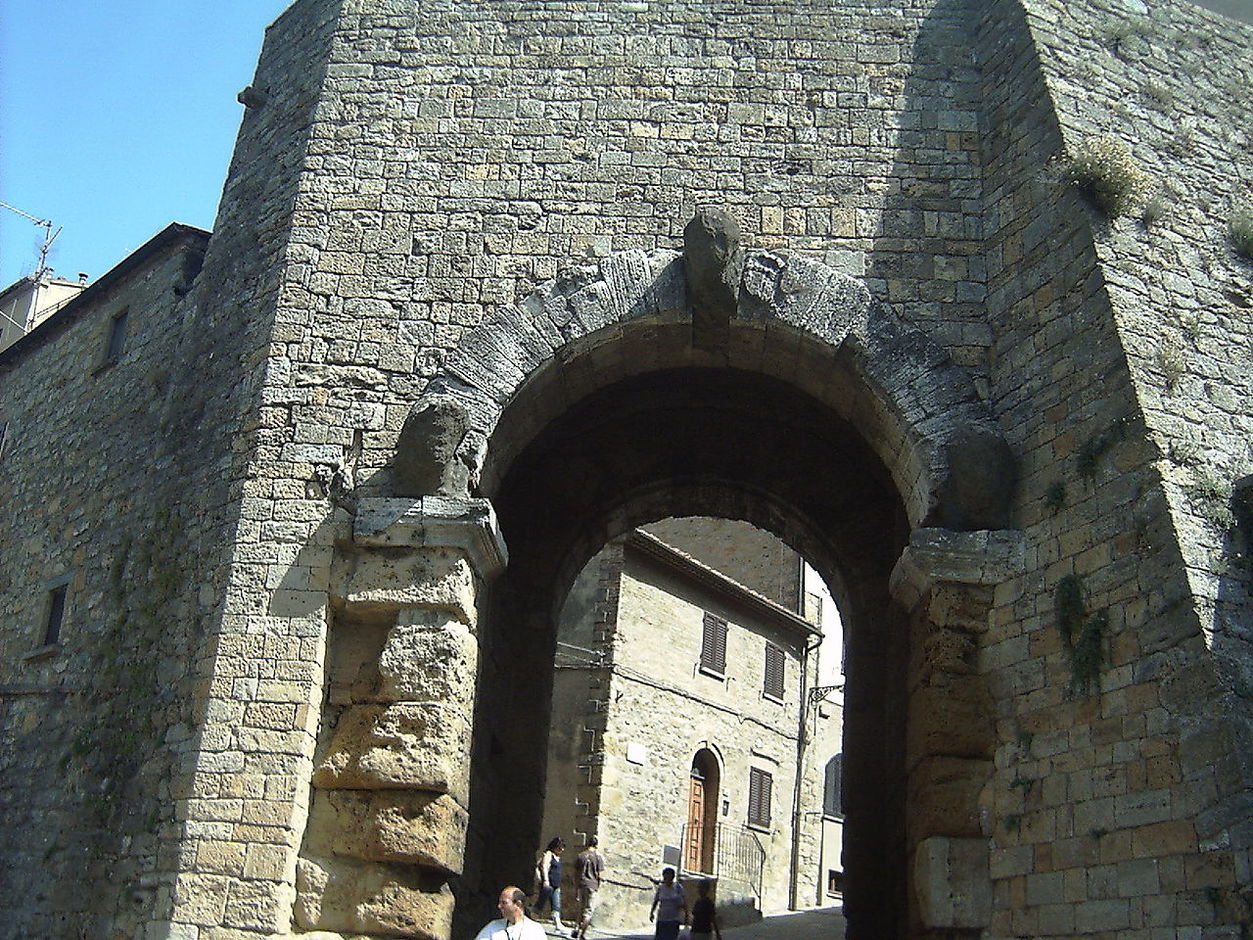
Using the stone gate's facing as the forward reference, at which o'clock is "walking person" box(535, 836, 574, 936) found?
The walking person is roughly at 6 o'clock from the stone gate.

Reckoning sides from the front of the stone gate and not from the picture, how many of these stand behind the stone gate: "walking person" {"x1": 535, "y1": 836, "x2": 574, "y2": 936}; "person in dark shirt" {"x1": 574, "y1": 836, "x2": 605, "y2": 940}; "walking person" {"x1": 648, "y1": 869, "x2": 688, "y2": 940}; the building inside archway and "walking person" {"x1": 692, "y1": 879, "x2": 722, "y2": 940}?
5

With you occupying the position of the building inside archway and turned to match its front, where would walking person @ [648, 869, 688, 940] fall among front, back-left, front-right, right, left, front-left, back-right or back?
front-right

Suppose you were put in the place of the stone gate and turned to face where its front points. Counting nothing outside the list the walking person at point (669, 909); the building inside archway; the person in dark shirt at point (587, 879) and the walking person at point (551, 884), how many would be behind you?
4

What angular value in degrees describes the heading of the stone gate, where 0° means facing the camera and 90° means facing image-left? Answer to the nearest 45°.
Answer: approximately 0°

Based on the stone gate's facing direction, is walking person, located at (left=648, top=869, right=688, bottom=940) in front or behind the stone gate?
behind

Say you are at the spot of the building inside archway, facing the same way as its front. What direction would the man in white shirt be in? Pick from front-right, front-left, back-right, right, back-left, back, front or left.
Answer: front-right

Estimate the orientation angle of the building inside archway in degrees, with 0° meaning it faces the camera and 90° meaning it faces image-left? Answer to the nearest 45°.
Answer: approximately 315°

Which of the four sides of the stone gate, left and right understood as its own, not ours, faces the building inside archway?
back

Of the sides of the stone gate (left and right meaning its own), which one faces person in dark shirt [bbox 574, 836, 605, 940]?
back

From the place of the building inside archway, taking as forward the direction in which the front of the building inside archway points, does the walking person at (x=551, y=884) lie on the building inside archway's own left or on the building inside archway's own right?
on the building inside archway's own right

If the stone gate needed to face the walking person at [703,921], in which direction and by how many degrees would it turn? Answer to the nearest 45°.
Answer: approximately 180°
